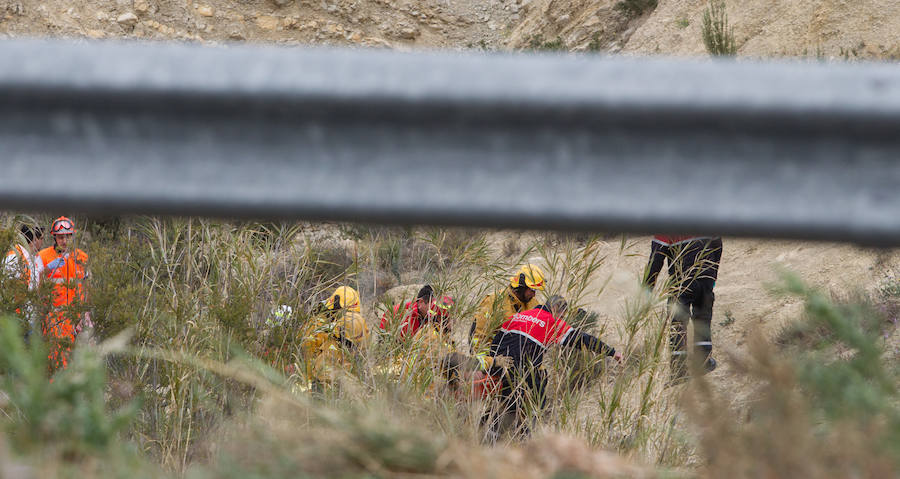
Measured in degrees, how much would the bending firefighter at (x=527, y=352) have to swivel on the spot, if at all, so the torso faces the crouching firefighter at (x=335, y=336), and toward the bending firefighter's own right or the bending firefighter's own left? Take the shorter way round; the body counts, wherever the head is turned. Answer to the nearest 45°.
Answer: approximately 135° to the bending firefighter's own left

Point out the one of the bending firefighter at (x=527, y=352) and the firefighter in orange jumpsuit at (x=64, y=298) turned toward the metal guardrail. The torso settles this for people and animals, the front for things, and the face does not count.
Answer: the firefighter in orange jumpsuit

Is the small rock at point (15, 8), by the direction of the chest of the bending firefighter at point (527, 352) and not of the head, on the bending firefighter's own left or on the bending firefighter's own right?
on the bending firefighter's own left

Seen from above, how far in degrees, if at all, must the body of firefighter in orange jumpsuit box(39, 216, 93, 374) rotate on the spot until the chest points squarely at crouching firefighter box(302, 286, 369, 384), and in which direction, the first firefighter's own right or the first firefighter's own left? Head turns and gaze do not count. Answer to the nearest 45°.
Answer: approximately 45° to the first firefighter's own left

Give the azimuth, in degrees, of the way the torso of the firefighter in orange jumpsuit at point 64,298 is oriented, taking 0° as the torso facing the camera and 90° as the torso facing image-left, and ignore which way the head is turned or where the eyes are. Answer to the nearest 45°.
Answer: approximately 0°

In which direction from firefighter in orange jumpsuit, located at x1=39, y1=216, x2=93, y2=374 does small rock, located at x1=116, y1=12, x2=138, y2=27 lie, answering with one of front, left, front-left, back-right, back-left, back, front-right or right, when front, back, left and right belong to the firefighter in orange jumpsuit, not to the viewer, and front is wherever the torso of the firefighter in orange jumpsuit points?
back

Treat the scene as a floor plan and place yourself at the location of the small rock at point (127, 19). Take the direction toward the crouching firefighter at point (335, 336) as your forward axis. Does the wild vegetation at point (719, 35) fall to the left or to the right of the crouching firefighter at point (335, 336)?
left

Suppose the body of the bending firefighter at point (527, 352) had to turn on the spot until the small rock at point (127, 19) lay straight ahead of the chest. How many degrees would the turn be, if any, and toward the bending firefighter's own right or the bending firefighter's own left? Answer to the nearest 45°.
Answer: approximately 90° to the bending firefighter's own left

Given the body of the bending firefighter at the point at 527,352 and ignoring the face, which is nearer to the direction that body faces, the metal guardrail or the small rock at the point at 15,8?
the small rock

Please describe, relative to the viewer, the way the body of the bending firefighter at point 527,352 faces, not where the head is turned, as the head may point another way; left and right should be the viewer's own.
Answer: facing away from the viewer and to the right of the viewer

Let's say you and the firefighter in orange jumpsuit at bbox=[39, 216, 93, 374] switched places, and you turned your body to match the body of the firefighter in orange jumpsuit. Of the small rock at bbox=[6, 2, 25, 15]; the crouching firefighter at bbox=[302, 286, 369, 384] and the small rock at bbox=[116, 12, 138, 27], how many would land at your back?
2

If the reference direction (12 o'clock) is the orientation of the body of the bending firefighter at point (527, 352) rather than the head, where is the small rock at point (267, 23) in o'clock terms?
The small rock is roughly at 10 o'clock from the bending firefighter.

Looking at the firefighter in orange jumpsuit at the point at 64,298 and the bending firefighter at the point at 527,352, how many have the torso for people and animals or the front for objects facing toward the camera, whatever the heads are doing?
1
